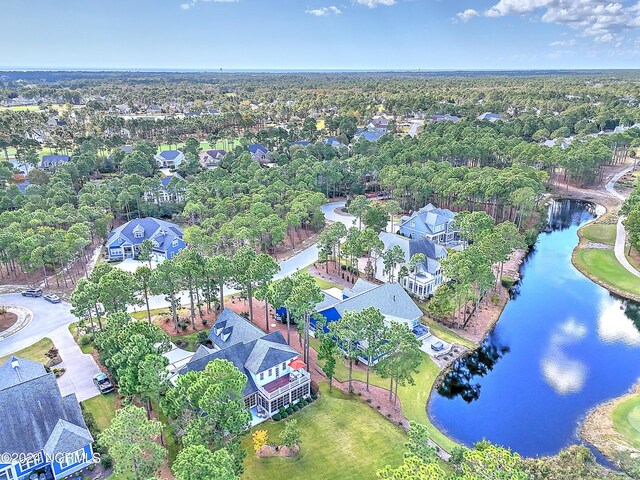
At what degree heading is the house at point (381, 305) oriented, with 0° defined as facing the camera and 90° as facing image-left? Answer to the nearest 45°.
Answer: approximately 135°

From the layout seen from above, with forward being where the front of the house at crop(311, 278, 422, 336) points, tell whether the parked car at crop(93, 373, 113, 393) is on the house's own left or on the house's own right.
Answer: on the house's own left

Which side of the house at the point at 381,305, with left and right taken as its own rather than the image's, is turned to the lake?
back

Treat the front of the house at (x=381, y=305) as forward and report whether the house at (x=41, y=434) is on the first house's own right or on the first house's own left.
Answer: on the first house's own left

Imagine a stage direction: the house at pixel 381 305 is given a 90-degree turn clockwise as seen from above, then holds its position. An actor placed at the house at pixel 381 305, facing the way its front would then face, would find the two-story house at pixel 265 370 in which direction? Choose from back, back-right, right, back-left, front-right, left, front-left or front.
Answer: back

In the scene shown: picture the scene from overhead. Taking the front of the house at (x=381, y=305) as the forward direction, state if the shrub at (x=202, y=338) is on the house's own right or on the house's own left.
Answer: on the house's own left

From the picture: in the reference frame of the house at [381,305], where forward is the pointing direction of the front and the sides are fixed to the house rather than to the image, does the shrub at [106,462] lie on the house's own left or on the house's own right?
on the house's own left
